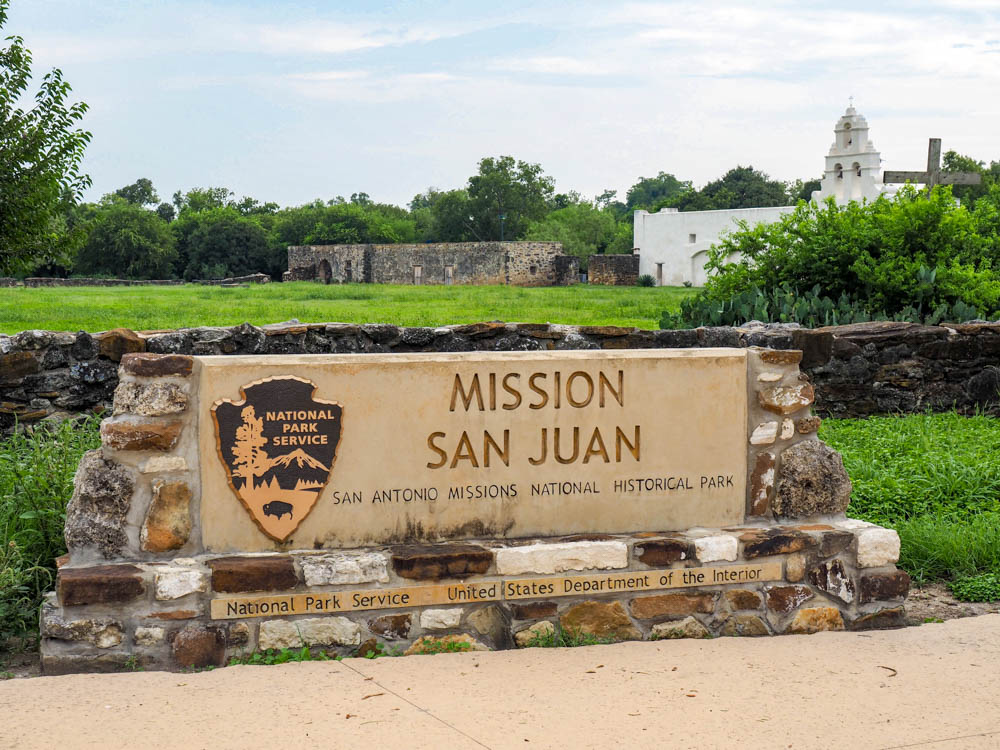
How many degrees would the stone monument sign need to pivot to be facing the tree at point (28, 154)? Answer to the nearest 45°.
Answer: approximately 135° to its right

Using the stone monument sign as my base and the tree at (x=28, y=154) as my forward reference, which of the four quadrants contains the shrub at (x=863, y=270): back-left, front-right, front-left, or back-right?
front-right

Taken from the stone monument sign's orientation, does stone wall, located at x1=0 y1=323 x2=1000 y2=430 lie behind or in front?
behind

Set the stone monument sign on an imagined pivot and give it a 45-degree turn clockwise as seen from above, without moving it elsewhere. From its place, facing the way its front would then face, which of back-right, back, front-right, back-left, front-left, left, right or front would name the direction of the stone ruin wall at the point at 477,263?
back-right

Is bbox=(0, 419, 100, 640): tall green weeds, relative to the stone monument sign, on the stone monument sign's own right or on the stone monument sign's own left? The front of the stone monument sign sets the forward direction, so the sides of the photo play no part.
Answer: on the stone monument sign's own right

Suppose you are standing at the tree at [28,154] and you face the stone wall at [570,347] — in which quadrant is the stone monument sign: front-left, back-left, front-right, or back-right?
front-right

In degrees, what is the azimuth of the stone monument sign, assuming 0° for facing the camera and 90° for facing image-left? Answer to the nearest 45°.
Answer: approximately 0°

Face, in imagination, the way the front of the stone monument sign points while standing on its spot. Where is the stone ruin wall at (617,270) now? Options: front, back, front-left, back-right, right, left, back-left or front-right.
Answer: back

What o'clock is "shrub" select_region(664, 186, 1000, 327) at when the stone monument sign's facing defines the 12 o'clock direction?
The shrub is roughly at 7 o'clock from the stone monument sign.

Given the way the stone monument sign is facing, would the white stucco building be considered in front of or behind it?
behind
